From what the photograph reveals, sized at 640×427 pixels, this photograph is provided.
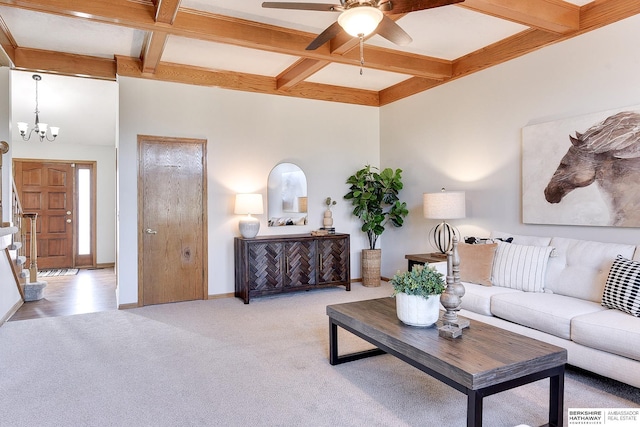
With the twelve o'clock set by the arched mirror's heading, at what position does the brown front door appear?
The brown front door is roughly at 4 o'clock from the arched mirror.

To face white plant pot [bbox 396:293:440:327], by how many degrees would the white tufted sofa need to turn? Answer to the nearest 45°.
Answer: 0° — it already faces it

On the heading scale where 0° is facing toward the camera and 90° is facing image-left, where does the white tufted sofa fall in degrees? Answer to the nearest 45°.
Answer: approximately 45°

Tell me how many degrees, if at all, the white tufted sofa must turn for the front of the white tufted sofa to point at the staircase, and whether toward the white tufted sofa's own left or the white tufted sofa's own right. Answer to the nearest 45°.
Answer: approximately 45° to the white tufted sofa's own right

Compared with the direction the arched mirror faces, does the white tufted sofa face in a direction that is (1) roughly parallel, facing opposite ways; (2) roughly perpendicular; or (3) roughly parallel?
roughly perpendicular

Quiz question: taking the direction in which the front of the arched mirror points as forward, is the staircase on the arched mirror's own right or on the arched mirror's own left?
on the arched mirror's own right

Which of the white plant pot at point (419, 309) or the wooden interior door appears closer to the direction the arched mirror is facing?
the white plant pot

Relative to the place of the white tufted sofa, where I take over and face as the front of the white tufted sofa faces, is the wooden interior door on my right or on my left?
on my right

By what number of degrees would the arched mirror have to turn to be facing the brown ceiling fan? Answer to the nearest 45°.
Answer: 0° — it already faces it

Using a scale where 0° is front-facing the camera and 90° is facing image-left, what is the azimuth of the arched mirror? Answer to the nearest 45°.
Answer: approximately 0°

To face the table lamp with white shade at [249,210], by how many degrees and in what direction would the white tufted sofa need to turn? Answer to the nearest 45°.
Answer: approximately 45° to its right
